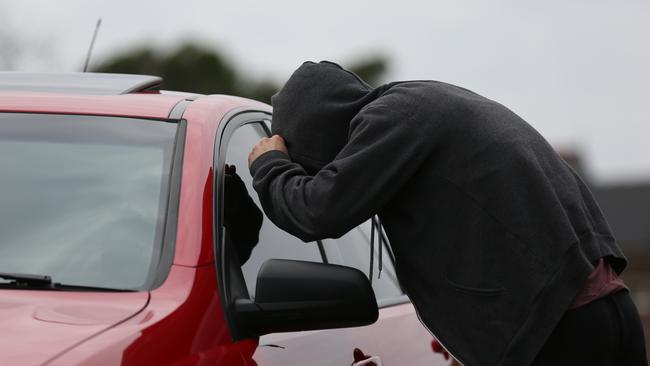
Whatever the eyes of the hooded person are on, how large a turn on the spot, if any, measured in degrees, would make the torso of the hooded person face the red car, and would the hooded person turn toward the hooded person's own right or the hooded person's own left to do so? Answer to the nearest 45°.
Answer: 0° — they already face it

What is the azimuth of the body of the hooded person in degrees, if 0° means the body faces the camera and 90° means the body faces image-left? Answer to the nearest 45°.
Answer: approximately 90°

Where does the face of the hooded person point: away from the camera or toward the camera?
away from the camera

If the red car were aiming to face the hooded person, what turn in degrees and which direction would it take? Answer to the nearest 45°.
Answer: approximately 135° to its left

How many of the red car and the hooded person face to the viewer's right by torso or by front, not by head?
0

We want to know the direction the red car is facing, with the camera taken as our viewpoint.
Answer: facing the viewer and to the left of the viewer
